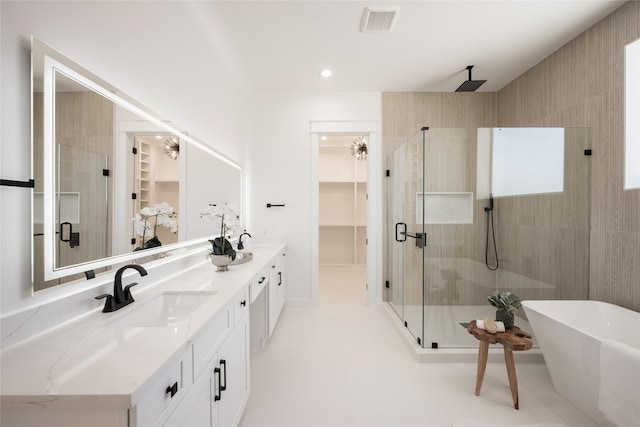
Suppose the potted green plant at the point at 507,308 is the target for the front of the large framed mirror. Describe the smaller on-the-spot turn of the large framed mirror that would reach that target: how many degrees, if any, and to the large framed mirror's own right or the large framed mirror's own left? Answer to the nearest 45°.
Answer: approximately 45° to the large framed mirror's own left

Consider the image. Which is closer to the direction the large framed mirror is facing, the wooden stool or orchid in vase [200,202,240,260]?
the wooden stool

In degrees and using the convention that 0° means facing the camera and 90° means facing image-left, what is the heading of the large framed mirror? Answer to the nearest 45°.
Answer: approximately 315°

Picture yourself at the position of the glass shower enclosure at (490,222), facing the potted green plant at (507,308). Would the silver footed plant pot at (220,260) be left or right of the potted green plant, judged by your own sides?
right

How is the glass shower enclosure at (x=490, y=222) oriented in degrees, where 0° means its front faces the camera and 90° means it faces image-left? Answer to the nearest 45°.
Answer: approximately 45°

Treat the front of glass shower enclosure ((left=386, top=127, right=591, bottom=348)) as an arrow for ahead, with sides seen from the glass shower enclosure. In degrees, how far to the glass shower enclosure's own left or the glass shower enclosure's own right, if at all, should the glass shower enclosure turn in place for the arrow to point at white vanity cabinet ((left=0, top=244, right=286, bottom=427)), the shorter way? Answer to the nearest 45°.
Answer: approximately 45° to the glass shower enclosure's own left

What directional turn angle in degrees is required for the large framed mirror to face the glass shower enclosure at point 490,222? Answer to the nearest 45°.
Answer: approximately 45° to its left

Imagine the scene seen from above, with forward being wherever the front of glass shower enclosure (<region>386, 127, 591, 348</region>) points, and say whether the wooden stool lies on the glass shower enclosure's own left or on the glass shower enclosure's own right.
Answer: on the glass shower enclosure's own left

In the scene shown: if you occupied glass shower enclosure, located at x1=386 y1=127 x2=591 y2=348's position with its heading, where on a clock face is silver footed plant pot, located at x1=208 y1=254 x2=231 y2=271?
The silver footed plant pot is roughly at 12 o'clock from the glass shower enclosure.
